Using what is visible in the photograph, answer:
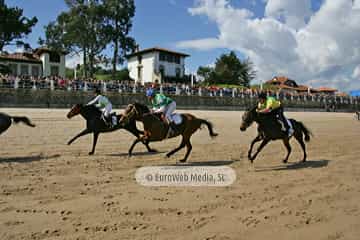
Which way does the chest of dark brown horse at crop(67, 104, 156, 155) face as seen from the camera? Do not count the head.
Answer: to the viewer's left

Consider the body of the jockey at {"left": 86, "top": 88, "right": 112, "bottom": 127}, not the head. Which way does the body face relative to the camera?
to the viewer's left

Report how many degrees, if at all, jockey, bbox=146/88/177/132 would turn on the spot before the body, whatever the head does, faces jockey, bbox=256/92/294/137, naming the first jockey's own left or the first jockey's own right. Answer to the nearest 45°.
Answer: approximately 180°

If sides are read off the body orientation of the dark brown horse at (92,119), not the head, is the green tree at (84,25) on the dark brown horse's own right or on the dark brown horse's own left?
on the dark brown horse's own right

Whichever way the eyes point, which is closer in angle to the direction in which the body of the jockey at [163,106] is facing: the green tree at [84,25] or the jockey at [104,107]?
the jockey

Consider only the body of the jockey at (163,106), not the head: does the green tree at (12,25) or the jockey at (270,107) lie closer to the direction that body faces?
the green tree

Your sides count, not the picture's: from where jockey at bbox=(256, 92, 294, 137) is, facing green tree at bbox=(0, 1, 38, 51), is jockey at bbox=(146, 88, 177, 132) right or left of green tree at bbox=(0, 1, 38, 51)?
left

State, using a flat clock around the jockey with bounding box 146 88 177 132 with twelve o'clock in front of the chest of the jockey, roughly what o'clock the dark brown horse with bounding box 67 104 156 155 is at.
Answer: The dark brown horse is roughly at 1 o'clock from the jockey.

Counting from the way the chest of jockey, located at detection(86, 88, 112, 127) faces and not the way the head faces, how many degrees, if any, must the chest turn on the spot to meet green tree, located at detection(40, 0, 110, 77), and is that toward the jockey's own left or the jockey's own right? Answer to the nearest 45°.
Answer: approximately 90° to the jockey's own right

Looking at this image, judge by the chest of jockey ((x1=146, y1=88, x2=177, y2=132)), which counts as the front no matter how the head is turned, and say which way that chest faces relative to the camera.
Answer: to the viewer's left

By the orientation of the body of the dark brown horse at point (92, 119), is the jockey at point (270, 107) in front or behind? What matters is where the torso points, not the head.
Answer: behind

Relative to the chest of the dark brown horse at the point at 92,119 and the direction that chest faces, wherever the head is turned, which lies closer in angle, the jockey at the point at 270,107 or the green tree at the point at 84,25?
the green tree
